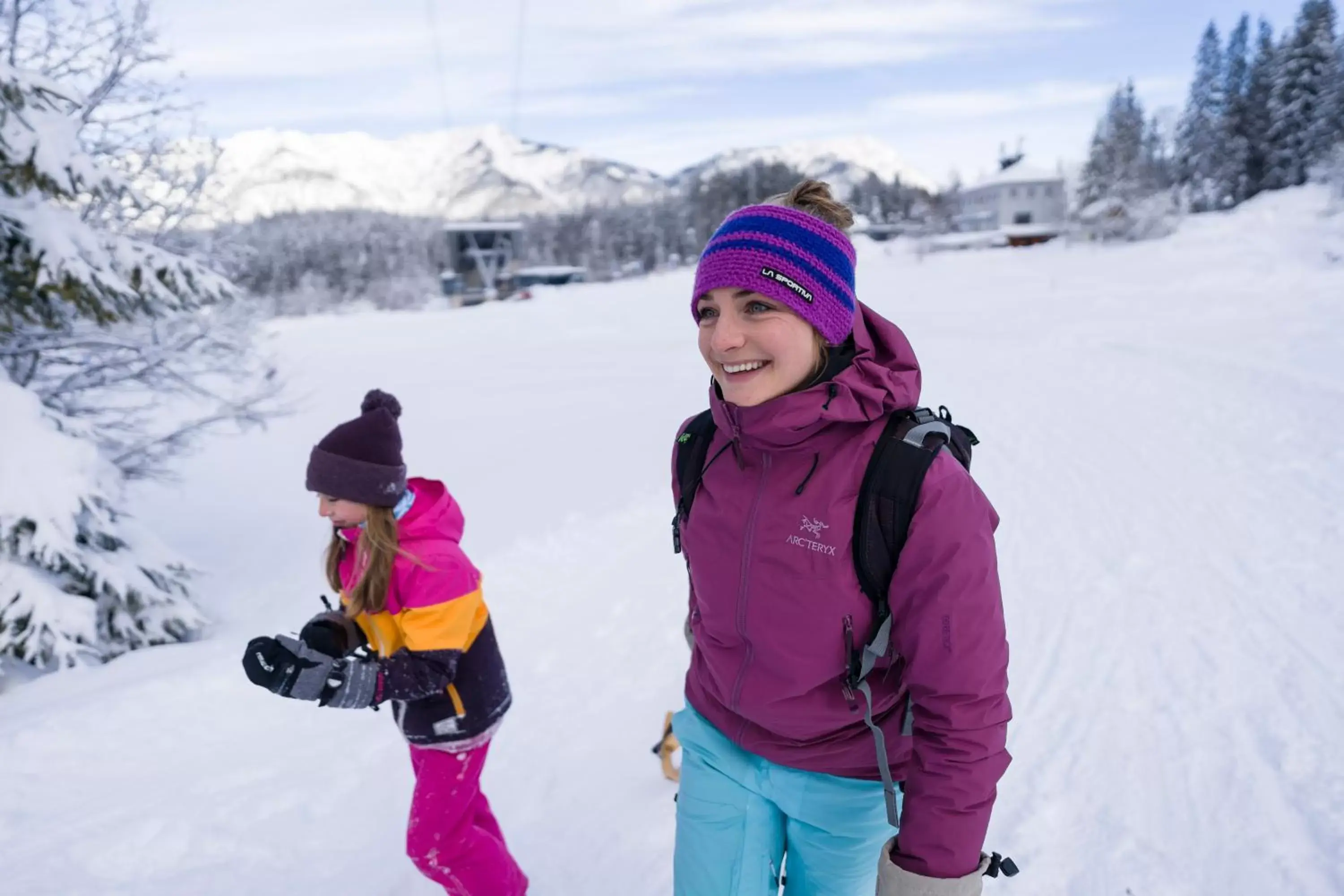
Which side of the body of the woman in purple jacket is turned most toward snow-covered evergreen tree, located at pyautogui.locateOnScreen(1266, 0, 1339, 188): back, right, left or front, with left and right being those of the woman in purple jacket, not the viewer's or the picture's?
back

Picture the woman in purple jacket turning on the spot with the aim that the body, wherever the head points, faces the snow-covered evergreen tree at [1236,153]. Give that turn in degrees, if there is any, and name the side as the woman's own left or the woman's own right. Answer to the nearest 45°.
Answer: approximately 180°

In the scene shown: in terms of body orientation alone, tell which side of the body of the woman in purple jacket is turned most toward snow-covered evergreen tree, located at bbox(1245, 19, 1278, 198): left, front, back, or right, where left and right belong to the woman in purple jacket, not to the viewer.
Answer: back

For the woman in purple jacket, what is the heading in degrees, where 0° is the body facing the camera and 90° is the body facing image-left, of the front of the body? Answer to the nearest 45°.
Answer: approximately 45°

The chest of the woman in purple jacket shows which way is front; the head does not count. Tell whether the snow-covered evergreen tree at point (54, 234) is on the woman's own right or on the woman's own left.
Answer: on the woman's own right
